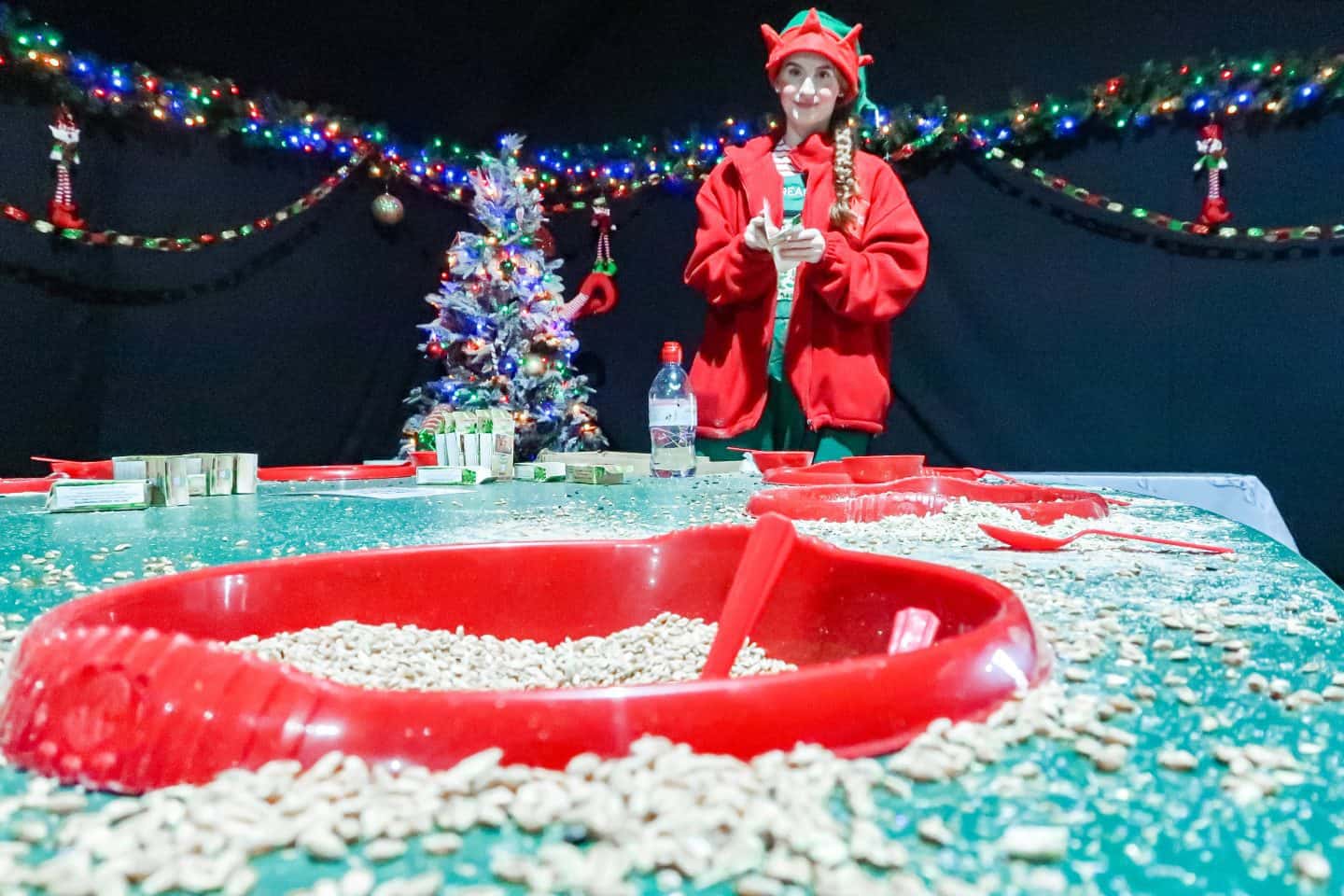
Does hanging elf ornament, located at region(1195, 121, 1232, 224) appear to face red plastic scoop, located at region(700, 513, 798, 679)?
yes

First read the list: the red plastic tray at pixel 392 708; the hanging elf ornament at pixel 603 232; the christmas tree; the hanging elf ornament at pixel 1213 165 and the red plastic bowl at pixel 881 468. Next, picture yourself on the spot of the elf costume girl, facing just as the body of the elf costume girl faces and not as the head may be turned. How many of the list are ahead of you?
2

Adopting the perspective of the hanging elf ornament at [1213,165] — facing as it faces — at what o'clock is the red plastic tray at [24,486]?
The red plastic tray is roughly at 1 o'clock from the hanging elf ornament.

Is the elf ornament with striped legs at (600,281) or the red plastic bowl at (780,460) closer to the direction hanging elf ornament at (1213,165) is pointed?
the red plastic bowl
